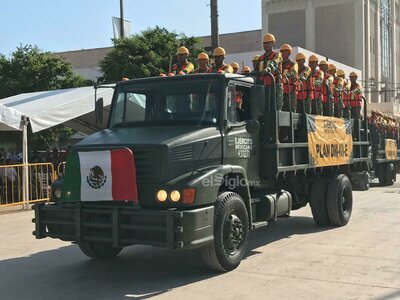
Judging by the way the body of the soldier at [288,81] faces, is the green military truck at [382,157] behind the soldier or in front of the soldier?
behind

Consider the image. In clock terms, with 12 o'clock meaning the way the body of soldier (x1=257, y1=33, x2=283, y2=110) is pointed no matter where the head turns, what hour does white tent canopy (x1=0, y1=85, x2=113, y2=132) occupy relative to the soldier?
The white tent canopy is roughly at 3 o'clock from the soldier.

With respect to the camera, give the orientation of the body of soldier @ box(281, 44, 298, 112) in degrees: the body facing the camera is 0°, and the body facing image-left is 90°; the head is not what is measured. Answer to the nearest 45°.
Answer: approximately 45°

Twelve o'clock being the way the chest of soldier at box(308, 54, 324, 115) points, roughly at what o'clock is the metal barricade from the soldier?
The metal barricade is roughly at 2 o'clock from the soldier.

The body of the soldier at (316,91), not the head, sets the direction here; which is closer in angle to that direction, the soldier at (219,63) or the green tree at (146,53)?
the soldier

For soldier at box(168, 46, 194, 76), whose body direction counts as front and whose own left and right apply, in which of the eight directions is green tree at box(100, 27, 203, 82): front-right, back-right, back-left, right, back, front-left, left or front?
back-right

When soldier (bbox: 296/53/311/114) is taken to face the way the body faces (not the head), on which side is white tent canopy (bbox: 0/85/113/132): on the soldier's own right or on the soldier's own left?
on the soldier's own right
